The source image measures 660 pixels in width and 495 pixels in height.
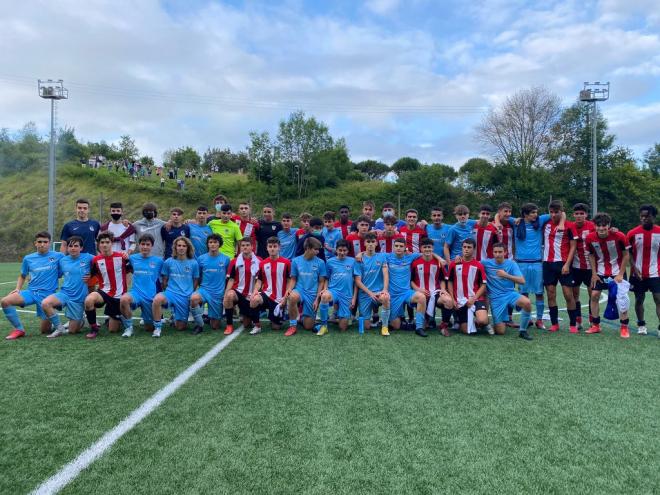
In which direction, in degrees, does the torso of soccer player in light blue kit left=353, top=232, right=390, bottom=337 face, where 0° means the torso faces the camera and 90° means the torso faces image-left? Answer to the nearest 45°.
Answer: approximately 0°

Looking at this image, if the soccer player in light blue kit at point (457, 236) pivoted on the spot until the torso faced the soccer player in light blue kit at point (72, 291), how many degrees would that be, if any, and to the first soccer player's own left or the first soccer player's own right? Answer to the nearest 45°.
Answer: approximately 45° to the first soccer player's own right

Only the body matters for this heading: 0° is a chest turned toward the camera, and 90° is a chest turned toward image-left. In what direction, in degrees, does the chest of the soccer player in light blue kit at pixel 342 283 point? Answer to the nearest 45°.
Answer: approximately 0°

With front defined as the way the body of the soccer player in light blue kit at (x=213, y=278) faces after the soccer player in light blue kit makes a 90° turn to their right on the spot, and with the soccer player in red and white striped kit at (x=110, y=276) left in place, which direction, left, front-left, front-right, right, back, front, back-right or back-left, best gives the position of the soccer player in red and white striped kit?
front

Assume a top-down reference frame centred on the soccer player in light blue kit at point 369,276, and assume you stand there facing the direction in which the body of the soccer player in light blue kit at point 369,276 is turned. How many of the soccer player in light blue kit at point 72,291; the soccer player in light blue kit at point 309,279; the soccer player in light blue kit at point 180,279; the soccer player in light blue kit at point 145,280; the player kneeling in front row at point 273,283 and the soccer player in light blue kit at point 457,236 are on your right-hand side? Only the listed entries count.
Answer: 5

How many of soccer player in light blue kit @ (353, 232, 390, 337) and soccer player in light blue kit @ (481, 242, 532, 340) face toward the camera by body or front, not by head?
2

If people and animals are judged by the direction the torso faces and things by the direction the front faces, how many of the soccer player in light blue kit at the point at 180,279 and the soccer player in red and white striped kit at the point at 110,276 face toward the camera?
2

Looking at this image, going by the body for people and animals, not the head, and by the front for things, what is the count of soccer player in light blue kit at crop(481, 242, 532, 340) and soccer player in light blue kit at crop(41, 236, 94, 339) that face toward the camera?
2
